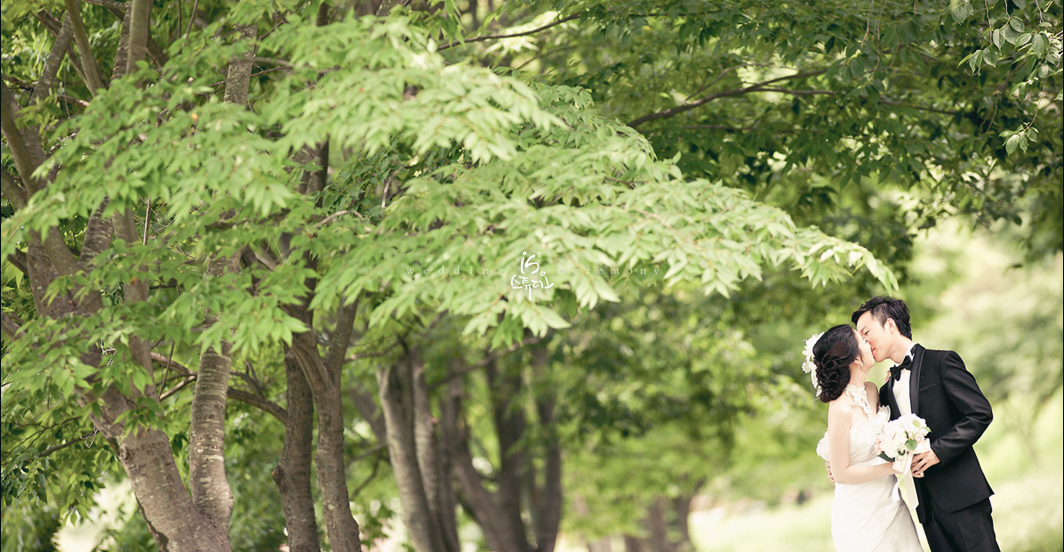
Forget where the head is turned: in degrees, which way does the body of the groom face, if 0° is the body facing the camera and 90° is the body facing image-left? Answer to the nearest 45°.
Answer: approximately 45°
